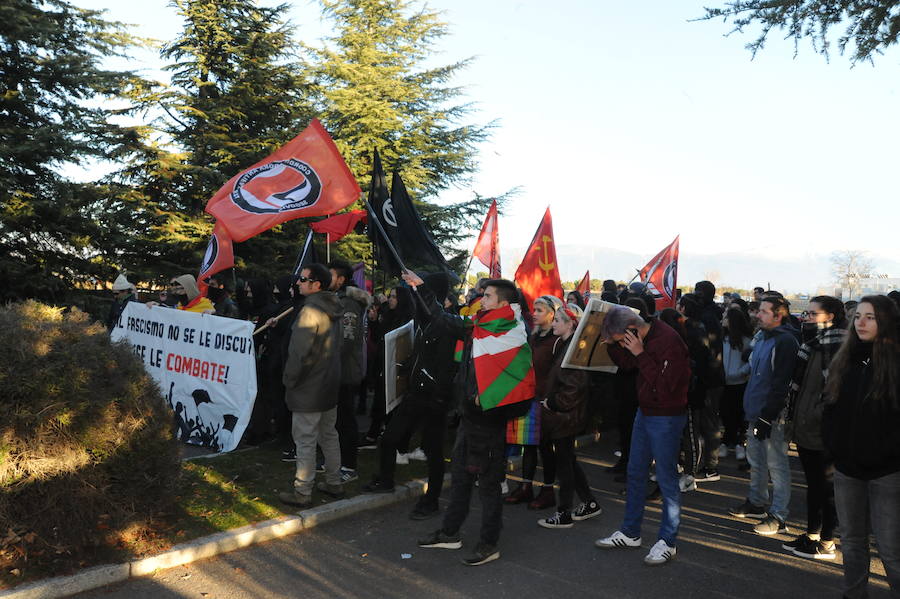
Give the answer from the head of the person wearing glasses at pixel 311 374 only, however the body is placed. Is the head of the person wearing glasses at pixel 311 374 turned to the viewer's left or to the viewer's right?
to the viewer's left

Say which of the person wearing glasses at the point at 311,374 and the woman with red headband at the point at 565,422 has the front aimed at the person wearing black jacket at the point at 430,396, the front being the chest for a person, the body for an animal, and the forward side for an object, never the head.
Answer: the woman with red headband

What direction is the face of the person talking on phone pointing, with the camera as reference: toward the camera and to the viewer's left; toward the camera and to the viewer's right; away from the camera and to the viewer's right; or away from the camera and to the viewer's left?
toward the camera and to the viewer's left

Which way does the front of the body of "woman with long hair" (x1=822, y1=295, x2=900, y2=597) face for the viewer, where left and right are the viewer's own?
facing the viewer and to the left of the viewer

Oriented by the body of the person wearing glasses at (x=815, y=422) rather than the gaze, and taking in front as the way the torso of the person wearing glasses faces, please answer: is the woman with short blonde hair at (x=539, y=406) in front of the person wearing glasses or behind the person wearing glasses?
in front

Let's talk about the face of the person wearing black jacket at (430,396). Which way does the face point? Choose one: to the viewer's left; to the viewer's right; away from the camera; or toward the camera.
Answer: away from the camera

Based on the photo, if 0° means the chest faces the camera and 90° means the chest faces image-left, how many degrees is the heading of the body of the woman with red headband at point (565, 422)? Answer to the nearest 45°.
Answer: approximately 90°

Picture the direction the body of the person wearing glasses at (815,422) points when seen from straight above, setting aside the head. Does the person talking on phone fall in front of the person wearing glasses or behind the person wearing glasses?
in front
